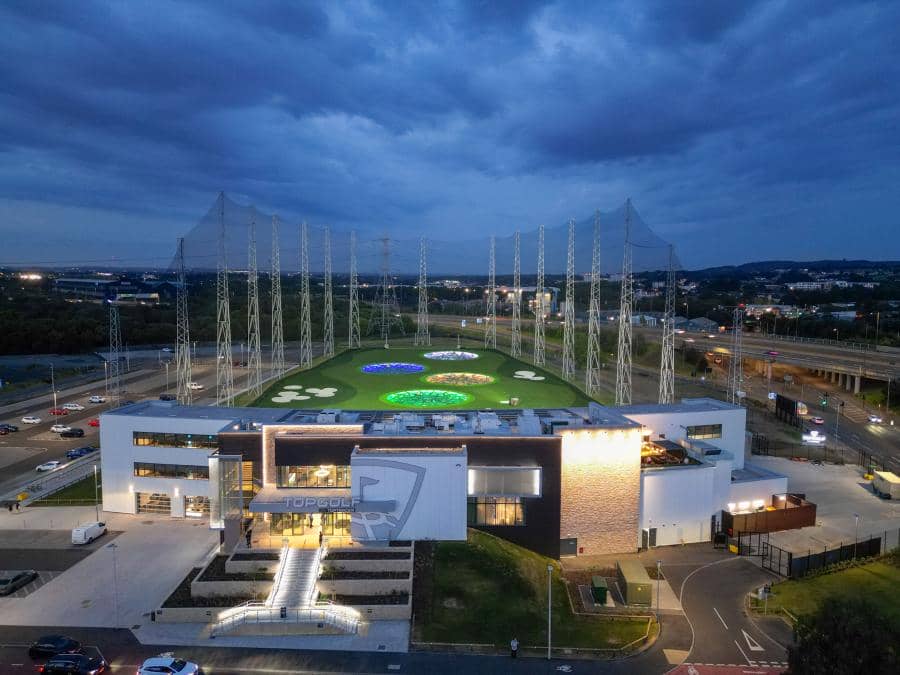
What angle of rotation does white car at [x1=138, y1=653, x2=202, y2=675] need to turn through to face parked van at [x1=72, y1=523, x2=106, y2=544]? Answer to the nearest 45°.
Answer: approximately 90° to its left

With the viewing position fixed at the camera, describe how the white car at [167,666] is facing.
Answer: facing to the right of the viewer

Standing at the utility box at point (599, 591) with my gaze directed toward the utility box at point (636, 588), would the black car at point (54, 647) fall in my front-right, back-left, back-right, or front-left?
back-right

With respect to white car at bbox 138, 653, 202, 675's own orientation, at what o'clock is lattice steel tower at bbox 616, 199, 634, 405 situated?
The lattice steel tower is roughly at 11 o'clock from the white car.

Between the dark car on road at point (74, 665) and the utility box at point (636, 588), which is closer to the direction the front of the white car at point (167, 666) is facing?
the utility box

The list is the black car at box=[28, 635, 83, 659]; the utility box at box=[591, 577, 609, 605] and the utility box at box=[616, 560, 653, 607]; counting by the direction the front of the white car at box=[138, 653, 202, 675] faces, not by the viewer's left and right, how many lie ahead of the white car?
2

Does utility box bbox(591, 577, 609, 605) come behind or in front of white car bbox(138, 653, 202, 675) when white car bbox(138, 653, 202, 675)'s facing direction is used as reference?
in front

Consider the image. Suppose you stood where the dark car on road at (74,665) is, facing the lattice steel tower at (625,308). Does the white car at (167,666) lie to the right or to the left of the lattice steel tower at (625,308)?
right

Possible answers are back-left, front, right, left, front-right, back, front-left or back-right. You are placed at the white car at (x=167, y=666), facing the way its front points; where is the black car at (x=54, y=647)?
back-left

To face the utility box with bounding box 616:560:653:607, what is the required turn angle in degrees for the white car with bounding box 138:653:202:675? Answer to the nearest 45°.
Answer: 0° — it already faces it

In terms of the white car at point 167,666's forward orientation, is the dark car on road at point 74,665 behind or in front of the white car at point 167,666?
behind

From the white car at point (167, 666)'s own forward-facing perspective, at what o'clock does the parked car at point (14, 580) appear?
The parked car is roughly at 8 o'clock from the white car.

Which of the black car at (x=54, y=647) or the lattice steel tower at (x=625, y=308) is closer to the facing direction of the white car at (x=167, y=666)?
the lattice steel tower
